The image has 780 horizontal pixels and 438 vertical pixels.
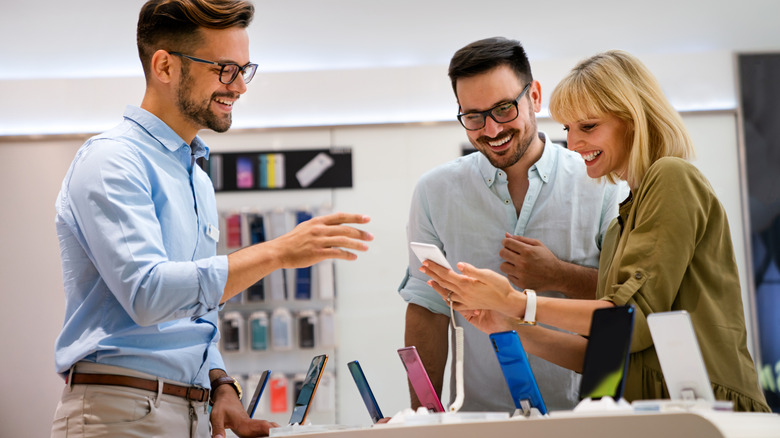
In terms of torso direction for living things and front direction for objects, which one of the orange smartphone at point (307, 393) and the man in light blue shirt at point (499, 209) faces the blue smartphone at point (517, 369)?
the man in light blue shirt

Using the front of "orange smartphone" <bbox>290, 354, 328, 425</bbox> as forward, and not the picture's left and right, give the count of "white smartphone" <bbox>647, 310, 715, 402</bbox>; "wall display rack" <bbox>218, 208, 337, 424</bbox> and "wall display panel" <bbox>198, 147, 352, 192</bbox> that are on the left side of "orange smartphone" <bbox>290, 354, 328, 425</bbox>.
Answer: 1

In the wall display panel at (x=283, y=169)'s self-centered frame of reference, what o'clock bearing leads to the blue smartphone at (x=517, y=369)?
The blue smartphone is roughly at 12 o'clock from the wall display panel.

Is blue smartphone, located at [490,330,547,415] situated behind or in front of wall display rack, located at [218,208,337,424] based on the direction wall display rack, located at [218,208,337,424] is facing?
in front

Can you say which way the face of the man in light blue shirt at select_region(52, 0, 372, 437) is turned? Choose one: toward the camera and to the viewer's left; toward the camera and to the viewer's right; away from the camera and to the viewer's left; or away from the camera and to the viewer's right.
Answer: toward the camera and to the viewer's right

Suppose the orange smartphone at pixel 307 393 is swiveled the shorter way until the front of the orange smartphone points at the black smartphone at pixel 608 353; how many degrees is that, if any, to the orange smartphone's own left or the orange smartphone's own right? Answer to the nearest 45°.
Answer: approximately 90° to the orange smartphone's own left

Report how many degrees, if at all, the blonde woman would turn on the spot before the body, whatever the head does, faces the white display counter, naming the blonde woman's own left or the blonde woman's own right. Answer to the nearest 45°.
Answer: approximately 90° to the blonde woman's own left

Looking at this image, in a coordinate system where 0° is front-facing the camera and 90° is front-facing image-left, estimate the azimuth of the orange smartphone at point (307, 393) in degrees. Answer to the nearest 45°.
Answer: approximately 45°

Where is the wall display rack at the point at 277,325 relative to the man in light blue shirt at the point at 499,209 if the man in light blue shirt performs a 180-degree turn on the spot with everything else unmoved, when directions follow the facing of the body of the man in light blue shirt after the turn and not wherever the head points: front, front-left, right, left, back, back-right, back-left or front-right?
front-left

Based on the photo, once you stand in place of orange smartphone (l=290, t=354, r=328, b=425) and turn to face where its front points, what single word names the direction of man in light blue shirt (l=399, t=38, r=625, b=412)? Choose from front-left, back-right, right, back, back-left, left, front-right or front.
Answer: back

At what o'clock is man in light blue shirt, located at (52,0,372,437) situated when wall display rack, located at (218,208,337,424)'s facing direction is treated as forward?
The man in light blue shirt is roughly at 12 o'clock from the wall display rack.

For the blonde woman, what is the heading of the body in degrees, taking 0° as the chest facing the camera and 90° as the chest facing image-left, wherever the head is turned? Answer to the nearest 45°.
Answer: approximately 90°

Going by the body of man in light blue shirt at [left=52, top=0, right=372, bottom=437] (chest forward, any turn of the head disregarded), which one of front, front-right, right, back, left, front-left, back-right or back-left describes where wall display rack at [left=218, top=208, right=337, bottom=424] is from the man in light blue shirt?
left
